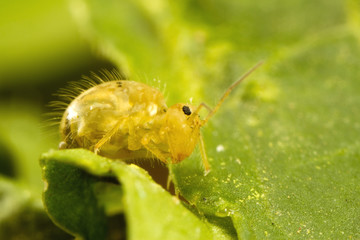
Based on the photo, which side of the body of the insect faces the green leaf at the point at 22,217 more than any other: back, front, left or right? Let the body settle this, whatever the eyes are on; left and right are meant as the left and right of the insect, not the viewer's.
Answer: back

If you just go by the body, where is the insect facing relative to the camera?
to the viewer's right
